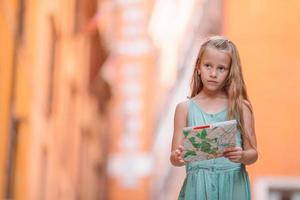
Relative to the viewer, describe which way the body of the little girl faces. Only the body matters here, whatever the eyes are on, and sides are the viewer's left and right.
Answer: facing the viewer
